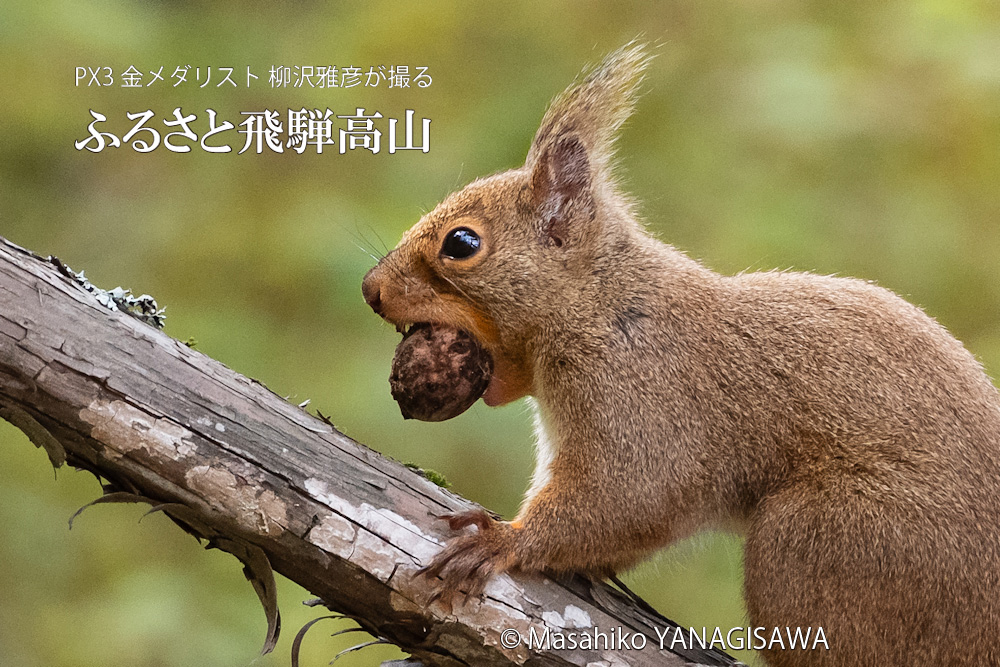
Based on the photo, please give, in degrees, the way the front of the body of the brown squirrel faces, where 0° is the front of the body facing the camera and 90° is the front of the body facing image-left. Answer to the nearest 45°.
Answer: approximately 90°
